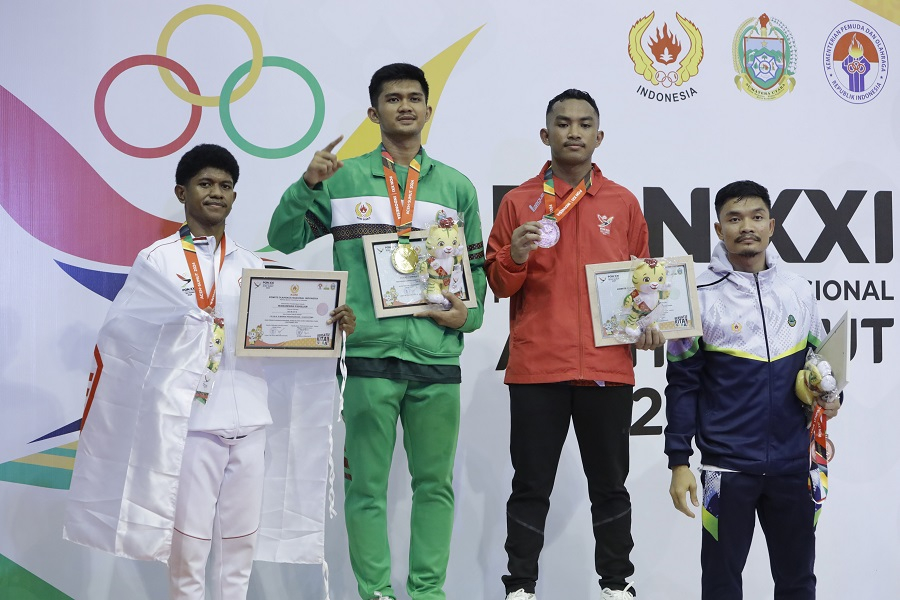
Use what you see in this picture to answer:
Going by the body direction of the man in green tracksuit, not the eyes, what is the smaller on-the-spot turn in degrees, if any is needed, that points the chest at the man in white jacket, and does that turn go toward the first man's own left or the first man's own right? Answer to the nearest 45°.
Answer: approximately 90° to the first man's own right

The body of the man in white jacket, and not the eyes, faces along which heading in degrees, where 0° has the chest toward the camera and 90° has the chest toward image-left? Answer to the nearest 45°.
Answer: approximately 315°

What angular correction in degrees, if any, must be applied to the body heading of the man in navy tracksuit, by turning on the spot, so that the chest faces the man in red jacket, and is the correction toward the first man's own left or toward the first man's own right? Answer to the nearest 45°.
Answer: approximately 90° to the first man's own right

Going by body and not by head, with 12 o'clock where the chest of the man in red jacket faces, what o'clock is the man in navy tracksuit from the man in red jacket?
The man in navy tracksuit is roughly at 9 o'clock from the man in red jacket.

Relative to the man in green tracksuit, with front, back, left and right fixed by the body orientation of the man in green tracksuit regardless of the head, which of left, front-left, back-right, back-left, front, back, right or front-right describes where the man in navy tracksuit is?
left

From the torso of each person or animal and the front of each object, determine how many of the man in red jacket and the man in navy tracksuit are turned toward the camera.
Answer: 2

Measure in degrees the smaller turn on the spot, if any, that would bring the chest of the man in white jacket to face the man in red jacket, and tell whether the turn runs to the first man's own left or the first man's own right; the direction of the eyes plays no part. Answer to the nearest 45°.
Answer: approximately 45° to the first man's own left

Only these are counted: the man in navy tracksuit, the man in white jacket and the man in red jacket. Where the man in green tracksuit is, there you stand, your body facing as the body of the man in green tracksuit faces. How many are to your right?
1

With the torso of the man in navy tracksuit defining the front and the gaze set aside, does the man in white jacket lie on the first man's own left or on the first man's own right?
on the first man's own right

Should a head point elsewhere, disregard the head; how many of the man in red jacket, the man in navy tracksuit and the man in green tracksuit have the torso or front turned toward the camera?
3

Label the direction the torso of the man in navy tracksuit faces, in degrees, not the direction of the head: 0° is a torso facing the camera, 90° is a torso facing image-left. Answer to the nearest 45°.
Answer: approximately 0°
